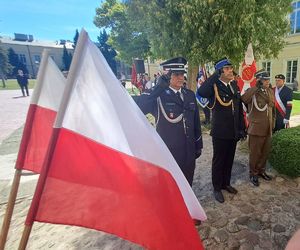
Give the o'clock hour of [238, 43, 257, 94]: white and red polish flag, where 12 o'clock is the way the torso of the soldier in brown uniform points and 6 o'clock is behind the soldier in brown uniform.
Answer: The white and red polish flag is roughly at 7 o'clock from the soldier in brown uniform.

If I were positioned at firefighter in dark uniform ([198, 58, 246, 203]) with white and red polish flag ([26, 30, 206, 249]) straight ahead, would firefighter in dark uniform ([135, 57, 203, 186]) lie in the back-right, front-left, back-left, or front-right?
front-right

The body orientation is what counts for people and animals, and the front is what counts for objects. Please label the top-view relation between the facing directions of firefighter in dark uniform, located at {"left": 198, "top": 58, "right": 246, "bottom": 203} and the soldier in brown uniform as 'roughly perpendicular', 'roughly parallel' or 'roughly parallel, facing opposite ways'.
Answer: roughly parallel

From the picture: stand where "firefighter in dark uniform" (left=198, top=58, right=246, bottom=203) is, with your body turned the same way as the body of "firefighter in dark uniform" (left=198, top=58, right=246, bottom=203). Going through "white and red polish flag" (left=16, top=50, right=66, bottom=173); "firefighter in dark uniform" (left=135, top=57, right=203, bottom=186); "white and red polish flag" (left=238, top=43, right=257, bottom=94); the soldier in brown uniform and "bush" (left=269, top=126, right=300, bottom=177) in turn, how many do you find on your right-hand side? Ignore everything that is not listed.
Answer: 2

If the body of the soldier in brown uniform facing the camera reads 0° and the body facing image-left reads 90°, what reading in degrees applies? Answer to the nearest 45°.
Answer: approximately 315°

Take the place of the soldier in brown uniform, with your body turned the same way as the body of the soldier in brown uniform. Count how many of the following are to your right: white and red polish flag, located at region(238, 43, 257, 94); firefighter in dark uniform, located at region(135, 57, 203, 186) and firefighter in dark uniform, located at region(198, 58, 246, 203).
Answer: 2

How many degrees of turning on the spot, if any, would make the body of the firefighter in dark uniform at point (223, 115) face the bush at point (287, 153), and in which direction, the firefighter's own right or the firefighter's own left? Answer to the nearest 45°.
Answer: approximately 90° to the firefighter's own left

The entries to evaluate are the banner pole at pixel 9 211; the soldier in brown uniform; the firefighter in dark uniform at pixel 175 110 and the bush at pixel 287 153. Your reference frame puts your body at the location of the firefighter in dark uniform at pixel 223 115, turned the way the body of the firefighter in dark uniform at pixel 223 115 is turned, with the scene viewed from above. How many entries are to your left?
2

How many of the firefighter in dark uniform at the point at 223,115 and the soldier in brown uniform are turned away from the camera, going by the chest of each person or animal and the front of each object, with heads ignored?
0

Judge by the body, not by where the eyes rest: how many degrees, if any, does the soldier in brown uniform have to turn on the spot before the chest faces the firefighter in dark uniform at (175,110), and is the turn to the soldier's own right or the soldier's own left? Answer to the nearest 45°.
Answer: approximately 90° to the soldier's own right

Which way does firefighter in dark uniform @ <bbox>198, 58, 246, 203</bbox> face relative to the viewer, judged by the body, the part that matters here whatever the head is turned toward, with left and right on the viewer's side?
facing the viewer and to the right of the viewer

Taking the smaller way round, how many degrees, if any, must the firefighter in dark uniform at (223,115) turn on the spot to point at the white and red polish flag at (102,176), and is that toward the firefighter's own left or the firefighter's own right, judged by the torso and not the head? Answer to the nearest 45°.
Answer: approximately 45° to the firefighter's own right

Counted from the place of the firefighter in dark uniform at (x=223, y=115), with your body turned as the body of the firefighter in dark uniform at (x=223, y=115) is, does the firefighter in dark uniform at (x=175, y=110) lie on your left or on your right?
on your right
